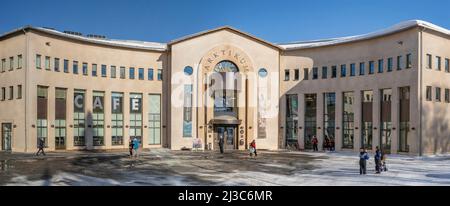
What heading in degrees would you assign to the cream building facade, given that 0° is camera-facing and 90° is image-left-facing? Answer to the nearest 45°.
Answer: approximately 0°
